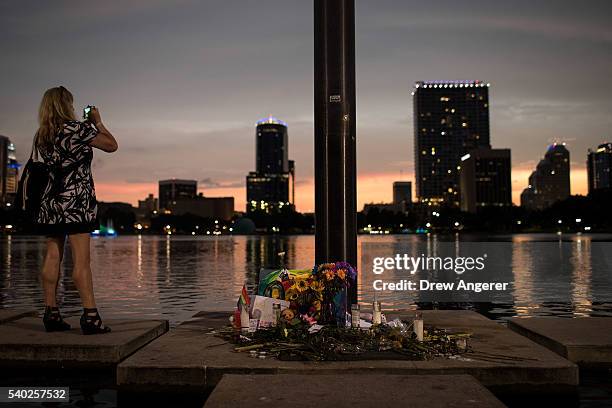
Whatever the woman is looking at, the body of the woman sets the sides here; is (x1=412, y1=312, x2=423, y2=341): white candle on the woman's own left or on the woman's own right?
on the woman's own right

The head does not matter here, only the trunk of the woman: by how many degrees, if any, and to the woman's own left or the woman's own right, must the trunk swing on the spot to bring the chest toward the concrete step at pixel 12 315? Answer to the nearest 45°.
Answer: approximately 45° to the woman's own left

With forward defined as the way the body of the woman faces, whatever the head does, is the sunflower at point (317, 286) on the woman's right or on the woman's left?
on the woman's right

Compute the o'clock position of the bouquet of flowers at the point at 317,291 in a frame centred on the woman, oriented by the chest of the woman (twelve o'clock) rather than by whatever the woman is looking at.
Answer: The bouquet of flowers is roughly at 2 o'clock from the woman.

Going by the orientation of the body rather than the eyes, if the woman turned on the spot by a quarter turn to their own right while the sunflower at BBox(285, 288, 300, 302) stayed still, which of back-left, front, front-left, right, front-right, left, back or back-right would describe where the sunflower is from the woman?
front-left

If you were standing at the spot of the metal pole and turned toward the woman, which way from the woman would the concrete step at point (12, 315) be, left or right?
right

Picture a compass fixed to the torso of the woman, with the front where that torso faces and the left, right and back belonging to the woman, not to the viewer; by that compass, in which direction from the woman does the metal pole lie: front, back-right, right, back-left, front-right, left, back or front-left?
front-right

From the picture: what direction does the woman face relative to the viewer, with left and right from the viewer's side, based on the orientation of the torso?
facing away from the viewer and to the right of the viewer

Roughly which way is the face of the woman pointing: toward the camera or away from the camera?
away from the camera

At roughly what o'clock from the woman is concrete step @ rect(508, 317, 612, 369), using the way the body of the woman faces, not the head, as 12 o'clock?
The concrete step is roughly at 2 o'clock from the woman.

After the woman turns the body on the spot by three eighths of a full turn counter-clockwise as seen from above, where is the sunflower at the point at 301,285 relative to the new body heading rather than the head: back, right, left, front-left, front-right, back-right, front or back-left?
back
